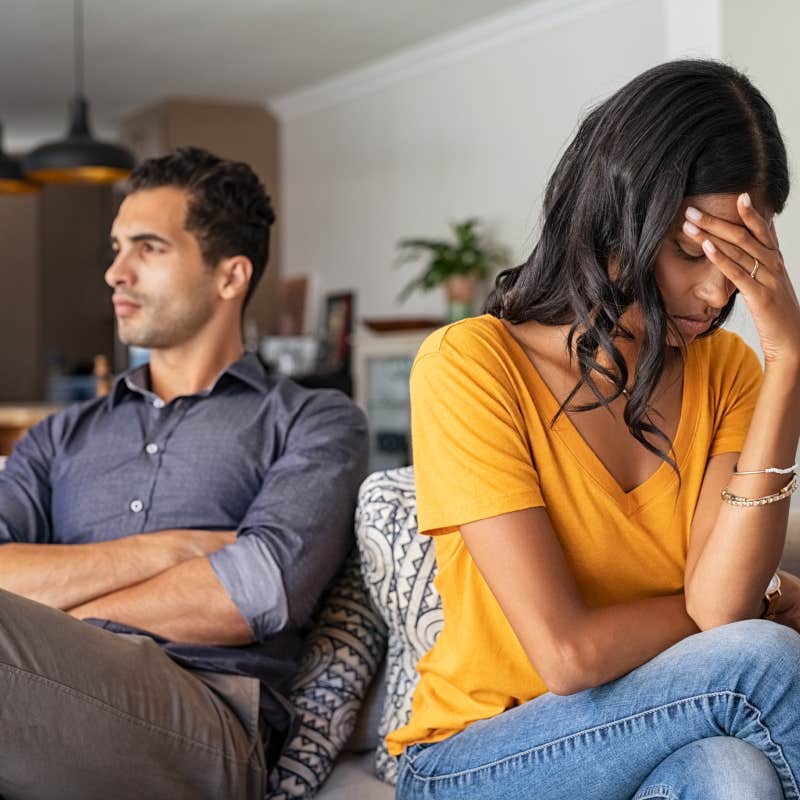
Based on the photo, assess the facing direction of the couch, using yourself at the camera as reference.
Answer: facing the viewer

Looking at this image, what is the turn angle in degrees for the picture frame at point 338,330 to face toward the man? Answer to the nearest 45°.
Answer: approximately 45° to its left

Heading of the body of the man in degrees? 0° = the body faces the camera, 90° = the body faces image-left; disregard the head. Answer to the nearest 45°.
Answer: approximately 45°

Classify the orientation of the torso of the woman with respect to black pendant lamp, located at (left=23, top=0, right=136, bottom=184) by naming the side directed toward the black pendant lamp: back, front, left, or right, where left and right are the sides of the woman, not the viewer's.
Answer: back

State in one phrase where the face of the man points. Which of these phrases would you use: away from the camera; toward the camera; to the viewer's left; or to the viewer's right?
to the viewer's left

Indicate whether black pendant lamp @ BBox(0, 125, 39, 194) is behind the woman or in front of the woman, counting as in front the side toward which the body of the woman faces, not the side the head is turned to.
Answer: behind

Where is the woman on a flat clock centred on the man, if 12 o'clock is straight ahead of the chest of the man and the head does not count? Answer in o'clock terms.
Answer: The woman is roughly at 9 o'clock from the man.

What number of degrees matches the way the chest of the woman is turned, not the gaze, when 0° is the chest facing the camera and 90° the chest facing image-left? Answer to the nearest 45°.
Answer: approximately 315°

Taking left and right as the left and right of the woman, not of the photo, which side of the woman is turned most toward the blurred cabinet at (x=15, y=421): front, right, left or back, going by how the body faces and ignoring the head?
back

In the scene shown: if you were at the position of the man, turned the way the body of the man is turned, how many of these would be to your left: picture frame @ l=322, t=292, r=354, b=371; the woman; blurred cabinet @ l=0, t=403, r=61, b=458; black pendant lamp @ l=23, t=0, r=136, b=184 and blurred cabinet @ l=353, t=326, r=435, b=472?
1

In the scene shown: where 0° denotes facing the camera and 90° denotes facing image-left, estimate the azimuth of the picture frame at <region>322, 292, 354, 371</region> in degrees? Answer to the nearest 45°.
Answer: approximately 45°

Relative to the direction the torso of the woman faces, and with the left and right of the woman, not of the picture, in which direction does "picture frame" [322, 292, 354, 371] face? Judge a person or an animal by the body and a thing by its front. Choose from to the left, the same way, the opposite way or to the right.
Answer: to the right

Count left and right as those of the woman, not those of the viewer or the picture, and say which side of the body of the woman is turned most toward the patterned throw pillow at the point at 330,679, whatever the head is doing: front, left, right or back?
back

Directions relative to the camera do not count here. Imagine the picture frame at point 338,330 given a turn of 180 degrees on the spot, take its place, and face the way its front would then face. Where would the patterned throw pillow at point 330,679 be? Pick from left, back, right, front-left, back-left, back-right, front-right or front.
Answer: back-right

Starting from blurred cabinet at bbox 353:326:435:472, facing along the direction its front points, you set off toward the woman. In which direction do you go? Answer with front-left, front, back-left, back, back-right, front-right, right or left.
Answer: front-left
